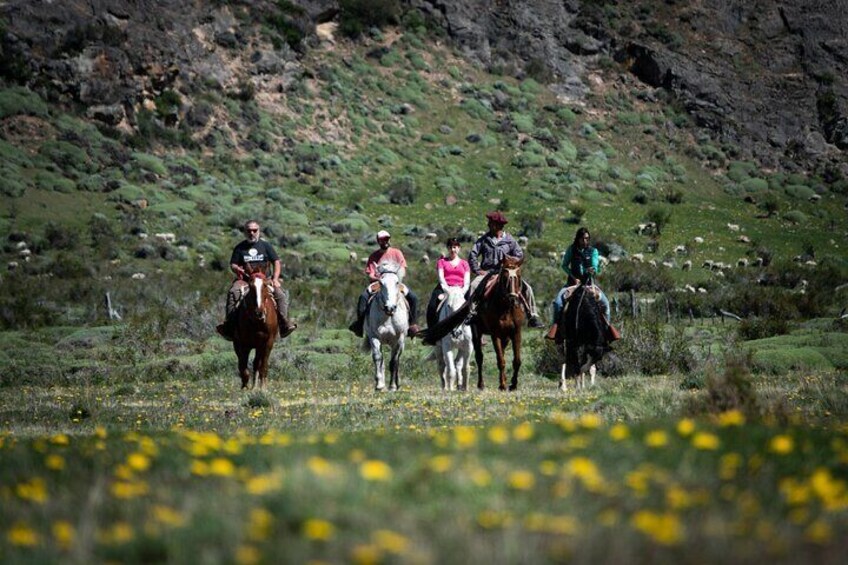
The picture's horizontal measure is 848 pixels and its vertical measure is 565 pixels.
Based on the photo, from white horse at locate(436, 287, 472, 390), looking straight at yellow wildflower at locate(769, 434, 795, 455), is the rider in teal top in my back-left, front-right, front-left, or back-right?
front-left

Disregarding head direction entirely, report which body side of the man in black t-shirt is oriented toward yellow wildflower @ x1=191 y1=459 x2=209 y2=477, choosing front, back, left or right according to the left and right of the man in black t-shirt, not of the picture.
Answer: front

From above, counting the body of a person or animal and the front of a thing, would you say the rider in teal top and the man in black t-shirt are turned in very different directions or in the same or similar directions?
same or similar directions

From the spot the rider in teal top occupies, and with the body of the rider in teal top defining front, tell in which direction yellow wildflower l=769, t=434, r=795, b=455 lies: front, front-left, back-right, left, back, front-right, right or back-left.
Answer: front

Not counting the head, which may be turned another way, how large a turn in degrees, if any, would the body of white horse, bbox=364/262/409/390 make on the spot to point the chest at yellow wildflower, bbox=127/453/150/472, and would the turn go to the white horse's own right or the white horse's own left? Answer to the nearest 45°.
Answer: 0° — it already faces it

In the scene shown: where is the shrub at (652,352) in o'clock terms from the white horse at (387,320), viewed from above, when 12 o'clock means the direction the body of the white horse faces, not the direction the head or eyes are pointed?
The shrub is roughly at 8 o'clock from the white horse.

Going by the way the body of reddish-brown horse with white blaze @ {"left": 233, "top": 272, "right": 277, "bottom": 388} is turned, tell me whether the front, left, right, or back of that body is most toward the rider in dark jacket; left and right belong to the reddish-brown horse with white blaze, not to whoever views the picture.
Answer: left

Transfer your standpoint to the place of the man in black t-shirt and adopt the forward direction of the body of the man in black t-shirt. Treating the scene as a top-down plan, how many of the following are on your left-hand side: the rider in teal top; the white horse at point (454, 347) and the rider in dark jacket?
3

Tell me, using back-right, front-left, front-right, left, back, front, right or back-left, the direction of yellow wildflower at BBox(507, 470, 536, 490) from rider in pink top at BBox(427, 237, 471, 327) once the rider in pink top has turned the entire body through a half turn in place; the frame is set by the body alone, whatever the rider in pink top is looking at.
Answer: back

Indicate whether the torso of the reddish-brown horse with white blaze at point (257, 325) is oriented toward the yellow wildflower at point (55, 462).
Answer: yes

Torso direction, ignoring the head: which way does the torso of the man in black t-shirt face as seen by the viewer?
toward the camera

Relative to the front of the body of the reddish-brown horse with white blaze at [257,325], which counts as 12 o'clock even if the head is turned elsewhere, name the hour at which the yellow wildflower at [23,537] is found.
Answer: The yellow wildflower is roughly at 12 o'clock from the reddish-brown horse with white blaze.

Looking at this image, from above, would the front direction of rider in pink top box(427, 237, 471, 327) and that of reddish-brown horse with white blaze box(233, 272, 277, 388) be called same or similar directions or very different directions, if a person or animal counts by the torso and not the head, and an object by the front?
same or similar directions

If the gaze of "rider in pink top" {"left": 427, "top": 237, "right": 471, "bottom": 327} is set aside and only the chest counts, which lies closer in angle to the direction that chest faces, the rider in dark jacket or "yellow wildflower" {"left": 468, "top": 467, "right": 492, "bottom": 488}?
the yellow wildflower

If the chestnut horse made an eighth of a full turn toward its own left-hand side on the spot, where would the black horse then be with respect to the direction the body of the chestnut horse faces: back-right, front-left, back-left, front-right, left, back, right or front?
front

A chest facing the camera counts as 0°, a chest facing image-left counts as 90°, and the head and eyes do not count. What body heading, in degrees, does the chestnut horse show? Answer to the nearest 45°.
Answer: approximately 315°

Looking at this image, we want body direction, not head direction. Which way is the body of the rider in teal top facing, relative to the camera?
toward the camera
